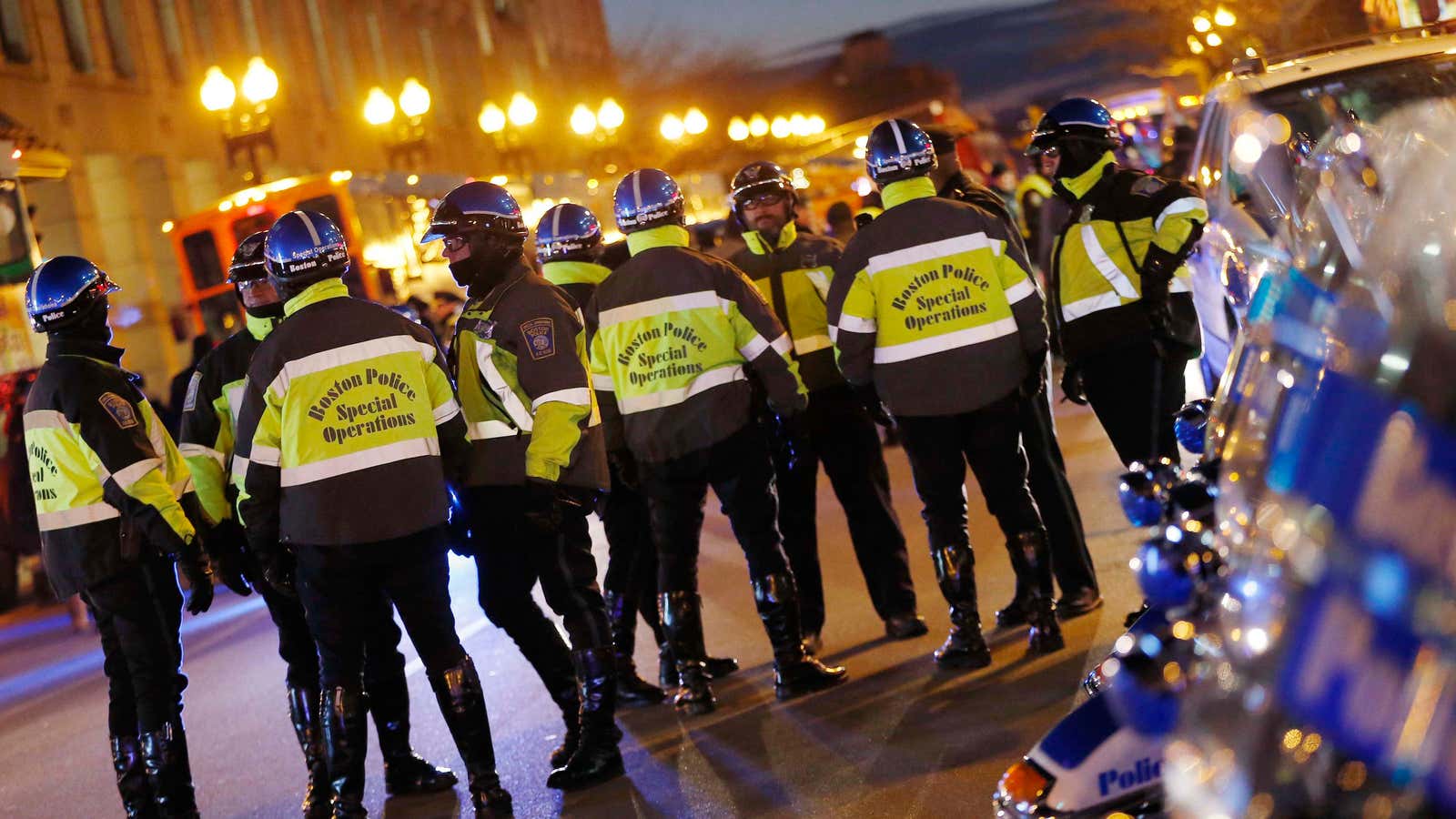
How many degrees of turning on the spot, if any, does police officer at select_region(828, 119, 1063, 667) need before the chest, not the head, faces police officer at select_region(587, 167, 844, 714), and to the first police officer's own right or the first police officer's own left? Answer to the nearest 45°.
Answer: approximately 90° to the first police officer's own left

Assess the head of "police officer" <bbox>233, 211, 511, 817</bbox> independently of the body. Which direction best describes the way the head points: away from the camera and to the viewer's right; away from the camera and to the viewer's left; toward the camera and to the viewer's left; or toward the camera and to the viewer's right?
away from the camera and to the viewer's left

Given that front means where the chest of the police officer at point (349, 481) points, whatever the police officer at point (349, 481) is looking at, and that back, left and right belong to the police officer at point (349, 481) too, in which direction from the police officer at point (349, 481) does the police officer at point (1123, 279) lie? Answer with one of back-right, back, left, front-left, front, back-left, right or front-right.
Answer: right

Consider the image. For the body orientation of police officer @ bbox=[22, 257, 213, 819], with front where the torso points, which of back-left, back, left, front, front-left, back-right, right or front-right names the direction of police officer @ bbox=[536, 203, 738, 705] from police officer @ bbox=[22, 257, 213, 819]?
front-right

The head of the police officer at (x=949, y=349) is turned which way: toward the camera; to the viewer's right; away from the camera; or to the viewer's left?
away from the camera

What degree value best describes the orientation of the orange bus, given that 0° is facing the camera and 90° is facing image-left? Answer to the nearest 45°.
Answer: approximately 45°

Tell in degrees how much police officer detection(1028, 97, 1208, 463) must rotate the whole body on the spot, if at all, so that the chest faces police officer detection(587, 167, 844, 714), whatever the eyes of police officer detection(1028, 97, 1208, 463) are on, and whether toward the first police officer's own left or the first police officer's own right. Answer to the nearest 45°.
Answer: approximately 45° to the first police officer's own right

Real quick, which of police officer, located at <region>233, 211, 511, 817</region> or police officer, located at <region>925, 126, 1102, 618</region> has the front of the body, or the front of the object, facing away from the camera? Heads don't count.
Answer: police officer, located at <region>233, 211, 511, 817</region>

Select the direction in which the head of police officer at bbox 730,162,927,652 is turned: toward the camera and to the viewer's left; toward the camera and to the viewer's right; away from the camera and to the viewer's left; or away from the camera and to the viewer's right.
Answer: toward the camera and to the viewer's left

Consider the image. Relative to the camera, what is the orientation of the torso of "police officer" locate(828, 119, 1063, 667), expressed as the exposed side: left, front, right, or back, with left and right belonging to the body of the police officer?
back

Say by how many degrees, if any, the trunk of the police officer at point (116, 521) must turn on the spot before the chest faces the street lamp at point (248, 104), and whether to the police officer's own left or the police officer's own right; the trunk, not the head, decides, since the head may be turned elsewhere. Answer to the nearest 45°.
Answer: approximately 45° to the police officer's own left

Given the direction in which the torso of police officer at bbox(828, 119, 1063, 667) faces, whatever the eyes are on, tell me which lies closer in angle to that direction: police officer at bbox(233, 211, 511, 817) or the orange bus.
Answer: the orange bus

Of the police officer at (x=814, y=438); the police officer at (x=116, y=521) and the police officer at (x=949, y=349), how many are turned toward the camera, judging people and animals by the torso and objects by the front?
1

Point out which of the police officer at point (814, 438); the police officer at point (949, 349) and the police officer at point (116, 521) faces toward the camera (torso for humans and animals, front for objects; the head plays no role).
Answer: the police officer at point (814, 438)

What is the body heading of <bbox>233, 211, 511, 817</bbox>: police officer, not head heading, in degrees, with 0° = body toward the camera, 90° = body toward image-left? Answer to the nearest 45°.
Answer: approximately 180°
